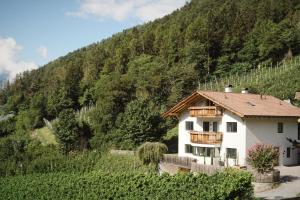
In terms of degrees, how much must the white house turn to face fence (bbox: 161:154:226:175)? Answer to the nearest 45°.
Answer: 0° — it already faces it

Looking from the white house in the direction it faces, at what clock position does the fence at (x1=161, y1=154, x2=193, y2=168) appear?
The fence is roughly at 1 o'clock from the white house.

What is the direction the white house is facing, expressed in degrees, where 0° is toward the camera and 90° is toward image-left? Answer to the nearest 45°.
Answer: approximately 45°

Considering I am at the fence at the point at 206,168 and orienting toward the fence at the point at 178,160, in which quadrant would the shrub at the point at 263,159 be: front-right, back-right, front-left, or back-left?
back-right

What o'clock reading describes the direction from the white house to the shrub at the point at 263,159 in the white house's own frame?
The shrub is roughly at 10 o'clock from the white house.

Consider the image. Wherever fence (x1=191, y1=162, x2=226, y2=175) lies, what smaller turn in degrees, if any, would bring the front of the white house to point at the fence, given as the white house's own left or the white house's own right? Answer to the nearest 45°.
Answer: approximately 45° to the white house's own left
